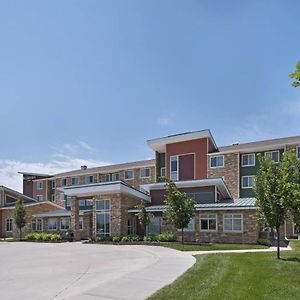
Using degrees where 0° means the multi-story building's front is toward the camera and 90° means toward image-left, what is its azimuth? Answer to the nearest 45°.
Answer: approximately 45°

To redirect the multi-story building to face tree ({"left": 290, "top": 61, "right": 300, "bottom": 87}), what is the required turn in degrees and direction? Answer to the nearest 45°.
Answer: approximately 45° to its left

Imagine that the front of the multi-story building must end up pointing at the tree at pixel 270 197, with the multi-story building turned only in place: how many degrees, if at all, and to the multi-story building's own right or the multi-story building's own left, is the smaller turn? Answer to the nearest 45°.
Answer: approximately 45° to the multi-story building's own left
